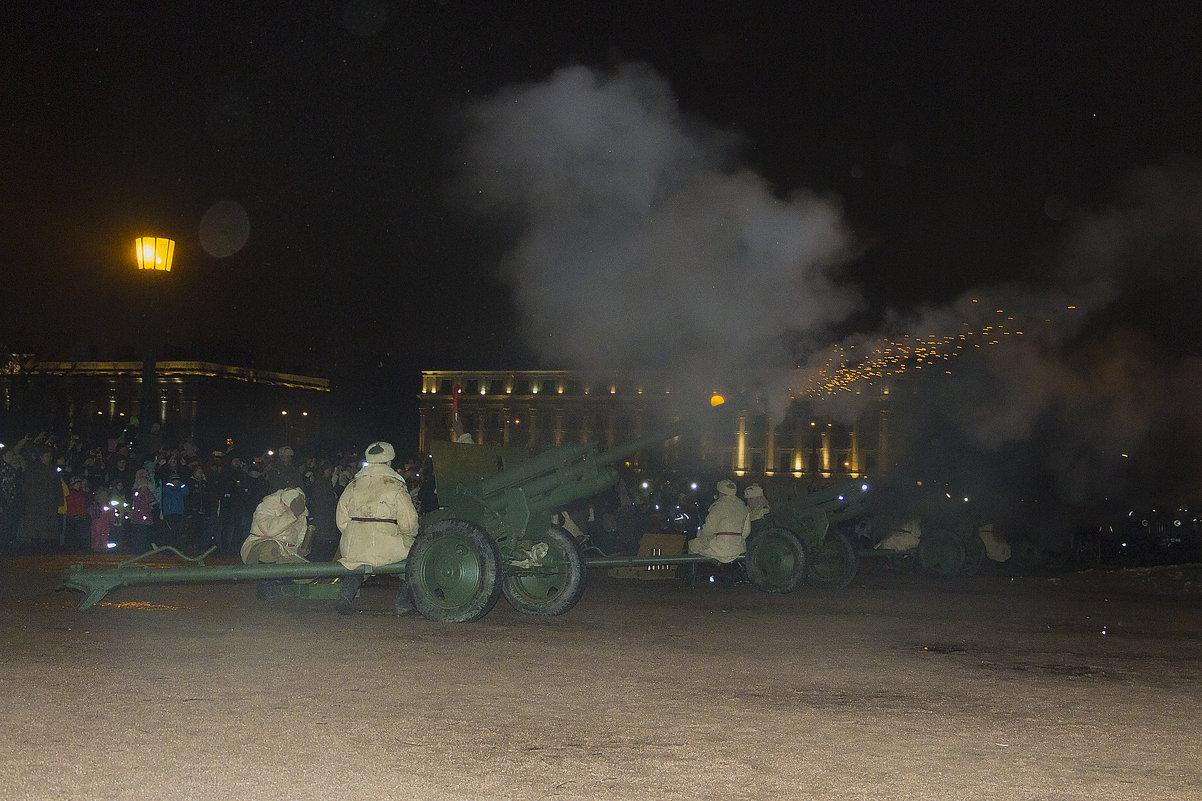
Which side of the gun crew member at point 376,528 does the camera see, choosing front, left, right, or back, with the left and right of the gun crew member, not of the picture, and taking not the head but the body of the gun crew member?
back

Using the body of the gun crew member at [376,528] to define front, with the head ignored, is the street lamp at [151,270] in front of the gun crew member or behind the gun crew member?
in front

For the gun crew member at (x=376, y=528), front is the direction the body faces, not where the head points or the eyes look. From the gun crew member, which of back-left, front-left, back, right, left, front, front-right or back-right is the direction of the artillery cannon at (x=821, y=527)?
front-right

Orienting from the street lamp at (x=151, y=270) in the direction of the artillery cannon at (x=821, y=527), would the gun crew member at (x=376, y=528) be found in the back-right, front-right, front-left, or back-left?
front-right
